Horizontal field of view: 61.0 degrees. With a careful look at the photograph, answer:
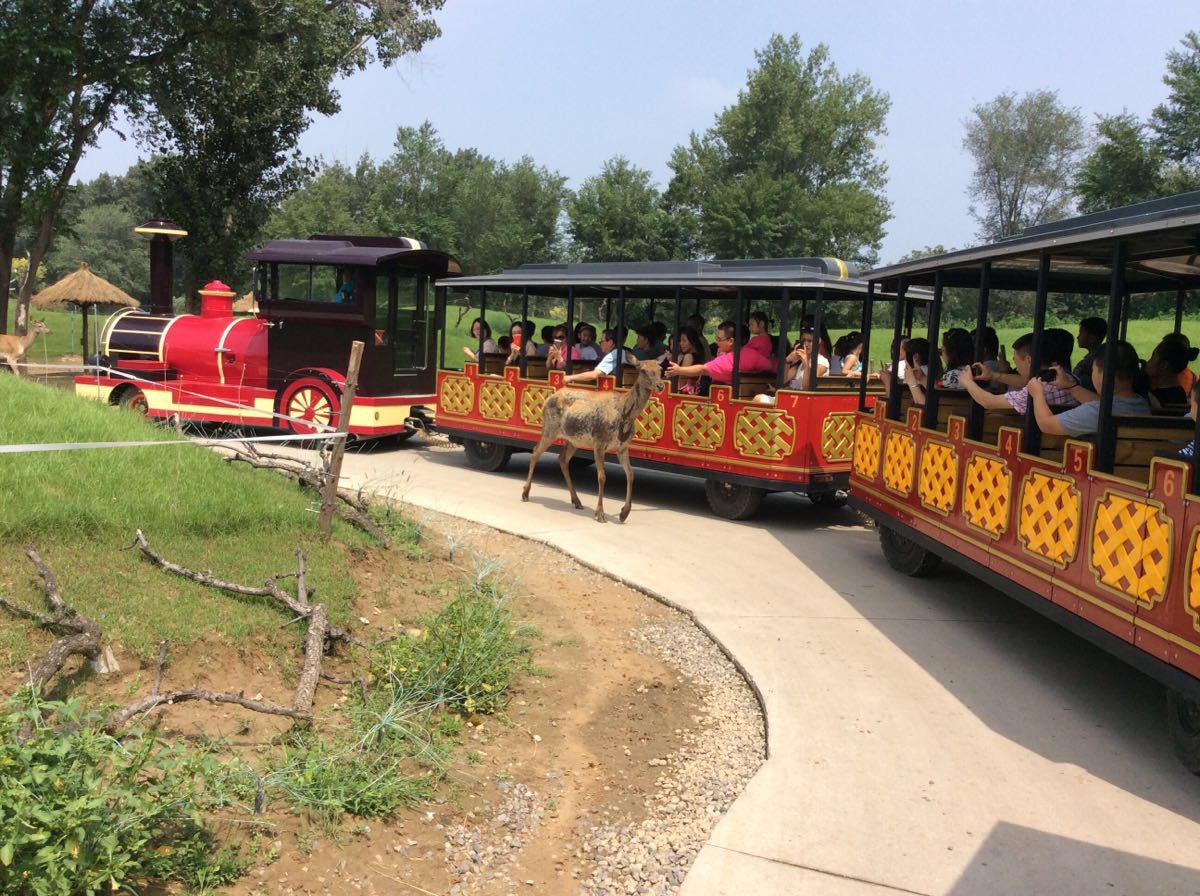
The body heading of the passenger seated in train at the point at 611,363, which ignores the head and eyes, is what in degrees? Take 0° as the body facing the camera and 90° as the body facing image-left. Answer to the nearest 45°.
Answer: approximately 90°

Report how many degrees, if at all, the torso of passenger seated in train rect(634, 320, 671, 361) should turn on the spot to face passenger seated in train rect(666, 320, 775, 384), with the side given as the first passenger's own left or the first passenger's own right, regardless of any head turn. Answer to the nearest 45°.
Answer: approximately 135° to the first passenger's own left

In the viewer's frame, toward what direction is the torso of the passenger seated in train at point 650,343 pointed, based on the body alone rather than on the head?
to the viewer's left

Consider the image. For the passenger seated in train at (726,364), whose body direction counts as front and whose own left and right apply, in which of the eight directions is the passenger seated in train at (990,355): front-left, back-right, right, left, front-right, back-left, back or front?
back-left

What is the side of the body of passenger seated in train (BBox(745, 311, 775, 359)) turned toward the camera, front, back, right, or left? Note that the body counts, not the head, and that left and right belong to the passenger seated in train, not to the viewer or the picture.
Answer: left

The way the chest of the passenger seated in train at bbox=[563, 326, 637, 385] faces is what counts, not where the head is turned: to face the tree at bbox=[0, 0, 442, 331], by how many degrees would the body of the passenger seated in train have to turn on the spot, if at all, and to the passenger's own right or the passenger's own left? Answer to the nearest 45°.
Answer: approximately 45° to the passenger's own right

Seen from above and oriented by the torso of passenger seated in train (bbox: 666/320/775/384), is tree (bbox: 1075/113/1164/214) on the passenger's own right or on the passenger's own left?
on the passenger's own right

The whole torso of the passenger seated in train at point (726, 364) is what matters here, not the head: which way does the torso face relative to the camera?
to the viewer's left
